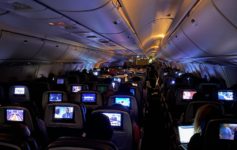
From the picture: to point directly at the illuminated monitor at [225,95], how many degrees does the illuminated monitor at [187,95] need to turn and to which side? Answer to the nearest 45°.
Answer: approximately 90° to its left

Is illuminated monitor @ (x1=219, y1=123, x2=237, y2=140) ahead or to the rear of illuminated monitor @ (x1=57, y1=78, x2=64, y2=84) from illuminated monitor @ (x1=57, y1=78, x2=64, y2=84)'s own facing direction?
ahead

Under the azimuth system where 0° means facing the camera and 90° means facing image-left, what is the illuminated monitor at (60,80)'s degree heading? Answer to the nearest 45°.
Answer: approximately 0°

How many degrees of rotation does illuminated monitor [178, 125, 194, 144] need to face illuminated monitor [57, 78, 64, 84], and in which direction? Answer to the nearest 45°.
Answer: approximately 135° to its right

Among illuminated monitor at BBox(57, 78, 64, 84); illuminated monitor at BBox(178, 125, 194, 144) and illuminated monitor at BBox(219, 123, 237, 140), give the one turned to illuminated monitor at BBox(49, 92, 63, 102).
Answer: illuminated monitor at BBox(57, 78, 64, 84)

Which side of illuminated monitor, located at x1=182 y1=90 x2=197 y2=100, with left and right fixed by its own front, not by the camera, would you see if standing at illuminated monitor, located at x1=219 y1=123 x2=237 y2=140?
front

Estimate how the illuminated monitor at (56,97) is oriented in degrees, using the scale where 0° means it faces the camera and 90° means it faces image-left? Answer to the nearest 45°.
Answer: approximately 0°
